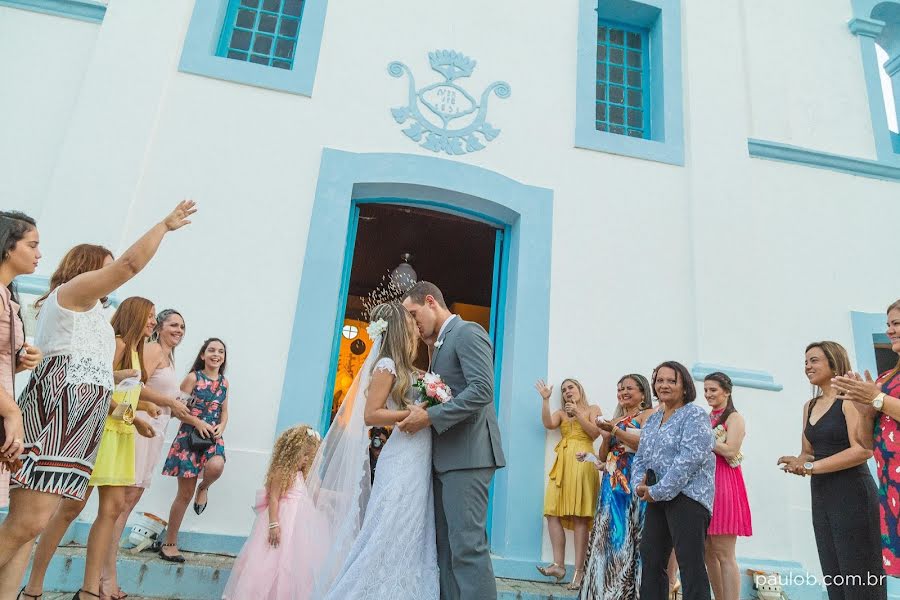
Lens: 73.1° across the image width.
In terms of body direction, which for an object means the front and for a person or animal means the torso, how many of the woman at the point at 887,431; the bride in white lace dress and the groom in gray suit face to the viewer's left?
2

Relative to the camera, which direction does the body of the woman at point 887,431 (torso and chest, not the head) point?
to the viewer's left

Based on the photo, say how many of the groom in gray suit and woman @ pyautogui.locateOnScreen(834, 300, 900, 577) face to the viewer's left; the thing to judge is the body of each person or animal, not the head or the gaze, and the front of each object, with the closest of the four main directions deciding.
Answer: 2

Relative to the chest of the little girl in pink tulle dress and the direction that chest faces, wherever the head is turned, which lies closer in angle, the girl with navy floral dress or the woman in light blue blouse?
the woman in light blue blouse

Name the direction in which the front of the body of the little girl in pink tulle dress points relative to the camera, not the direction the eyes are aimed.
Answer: to the viewer's right

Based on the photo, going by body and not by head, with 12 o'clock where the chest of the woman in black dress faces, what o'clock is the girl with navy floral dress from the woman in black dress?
The girl with navy floral dress is roughly at 1 o'clock from the woman in black dress.

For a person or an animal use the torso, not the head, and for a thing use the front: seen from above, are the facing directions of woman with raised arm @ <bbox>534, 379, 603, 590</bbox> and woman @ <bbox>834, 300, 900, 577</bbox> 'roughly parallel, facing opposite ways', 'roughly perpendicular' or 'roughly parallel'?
roughly perpendicular

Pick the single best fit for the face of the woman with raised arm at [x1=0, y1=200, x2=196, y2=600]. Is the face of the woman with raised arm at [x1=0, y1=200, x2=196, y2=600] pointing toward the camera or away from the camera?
away from the camera

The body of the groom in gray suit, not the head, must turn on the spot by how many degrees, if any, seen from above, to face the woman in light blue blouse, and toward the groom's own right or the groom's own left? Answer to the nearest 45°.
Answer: approximately 135° to the groom's own right

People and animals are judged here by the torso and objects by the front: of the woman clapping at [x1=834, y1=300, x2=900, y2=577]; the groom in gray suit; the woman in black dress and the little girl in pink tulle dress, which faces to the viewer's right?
the little girl in pink tulle dress

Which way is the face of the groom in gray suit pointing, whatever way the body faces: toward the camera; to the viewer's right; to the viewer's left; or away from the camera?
to the viewer's left

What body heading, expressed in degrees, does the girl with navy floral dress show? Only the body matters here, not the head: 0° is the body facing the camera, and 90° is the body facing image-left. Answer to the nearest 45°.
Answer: approximately 315°

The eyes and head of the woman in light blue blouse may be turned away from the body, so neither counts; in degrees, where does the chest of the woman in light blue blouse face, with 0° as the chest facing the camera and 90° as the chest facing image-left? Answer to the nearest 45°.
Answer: approximately 45°

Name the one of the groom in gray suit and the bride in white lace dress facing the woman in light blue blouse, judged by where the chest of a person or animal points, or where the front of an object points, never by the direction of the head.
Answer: the bride in white lace dress
